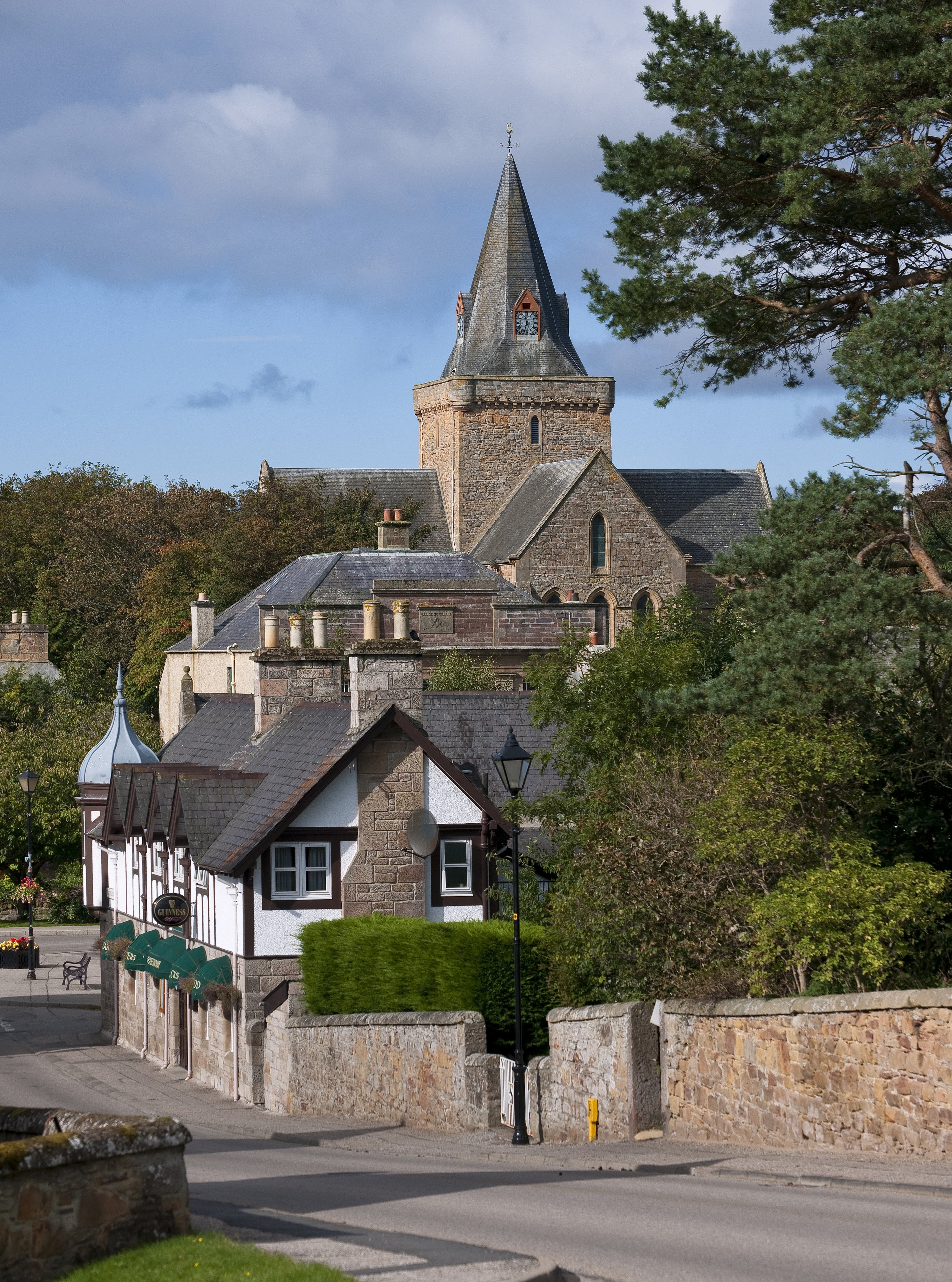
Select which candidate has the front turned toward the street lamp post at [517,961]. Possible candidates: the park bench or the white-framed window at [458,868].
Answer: the white-framed window

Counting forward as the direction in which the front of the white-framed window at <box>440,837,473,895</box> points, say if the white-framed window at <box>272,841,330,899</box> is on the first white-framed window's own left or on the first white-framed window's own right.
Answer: on the first white-framed window's own right

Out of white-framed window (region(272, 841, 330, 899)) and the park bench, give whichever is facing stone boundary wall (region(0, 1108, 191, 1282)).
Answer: the white-framed window
